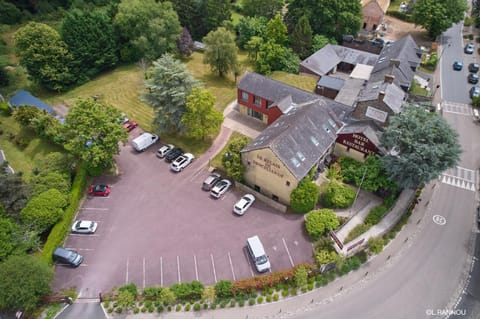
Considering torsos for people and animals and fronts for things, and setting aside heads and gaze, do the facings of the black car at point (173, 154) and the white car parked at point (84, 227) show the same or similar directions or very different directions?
very different directions

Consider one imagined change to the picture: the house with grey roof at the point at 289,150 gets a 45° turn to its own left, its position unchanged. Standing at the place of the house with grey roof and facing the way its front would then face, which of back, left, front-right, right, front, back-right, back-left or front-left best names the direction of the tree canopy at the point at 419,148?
left

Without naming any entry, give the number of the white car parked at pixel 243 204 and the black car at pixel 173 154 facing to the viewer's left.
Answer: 0

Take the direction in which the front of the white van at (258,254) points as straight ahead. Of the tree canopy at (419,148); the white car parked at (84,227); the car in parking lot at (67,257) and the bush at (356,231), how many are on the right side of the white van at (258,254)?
2

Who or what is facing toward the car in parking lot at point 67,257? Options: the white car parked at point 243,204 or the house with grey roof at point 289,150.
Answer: the house with grey roof

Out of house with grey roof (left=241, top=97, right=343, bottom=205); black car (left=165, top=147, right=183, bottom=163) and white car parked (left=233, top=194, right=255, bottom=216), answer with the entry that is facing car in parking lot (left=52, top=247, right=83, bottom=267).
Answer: the house with grey roof

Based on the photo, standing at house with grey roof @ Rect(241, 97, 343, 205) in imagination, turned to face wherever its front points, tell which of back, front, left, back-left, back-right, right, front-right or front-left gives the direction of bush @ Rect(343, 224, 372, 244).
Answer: left

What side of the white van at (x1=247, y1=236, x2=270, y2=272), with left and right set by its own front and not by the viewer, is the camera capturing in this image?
front

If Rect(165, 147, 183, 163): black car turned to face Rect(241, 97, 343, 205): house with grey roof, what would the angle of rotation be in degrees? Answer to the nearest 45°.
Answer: approximately 90° to its right

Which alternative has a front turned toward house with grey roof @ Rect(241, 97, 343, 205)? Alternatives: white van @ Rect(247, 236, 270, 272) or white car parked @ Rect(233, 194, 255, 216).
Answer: the white car parked

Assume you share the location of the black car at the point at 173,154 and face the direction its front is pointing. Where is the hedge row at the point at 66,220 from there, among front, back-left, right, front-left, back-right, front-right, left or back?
back

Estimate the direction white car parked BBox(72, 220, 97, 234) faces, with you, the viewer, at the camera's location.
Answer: facing to the left of the viewer

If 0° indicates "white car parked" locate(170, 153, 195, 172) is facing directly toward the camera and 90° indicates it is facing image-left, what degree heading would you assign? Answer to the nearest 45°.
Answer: approximately 225°

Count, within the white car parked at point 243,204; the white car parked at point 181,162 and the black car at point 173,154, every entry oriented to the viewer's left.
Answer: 0

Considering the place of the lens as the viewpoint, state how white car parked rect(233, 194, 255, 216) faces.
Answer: facing away from the viewer and to the right of the viewer

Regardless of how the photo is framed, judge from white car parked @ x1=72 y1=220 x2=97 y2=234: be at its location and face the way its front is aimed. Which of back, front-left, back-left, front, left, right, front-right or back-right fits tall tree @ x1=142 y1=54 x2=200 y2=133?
back-right

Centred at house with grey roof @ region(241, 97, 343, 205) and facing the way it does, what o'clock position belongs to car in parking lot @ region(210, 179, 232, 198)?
The car in parking lot is roughly at 1 o'clock from the house with grey roof.

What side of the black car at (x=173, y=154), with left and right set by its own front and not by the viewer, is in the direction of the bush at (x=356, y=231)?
right
